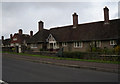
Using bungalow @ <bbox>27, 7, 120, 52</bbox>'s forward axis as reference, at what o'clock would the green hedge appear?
The green hedge is roughly at 11 o'clock from the bungalow.

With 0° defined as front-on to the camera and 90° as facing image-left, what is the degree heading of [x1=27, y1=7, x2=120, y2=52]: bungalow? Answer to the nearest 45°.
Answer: approximately 45°
